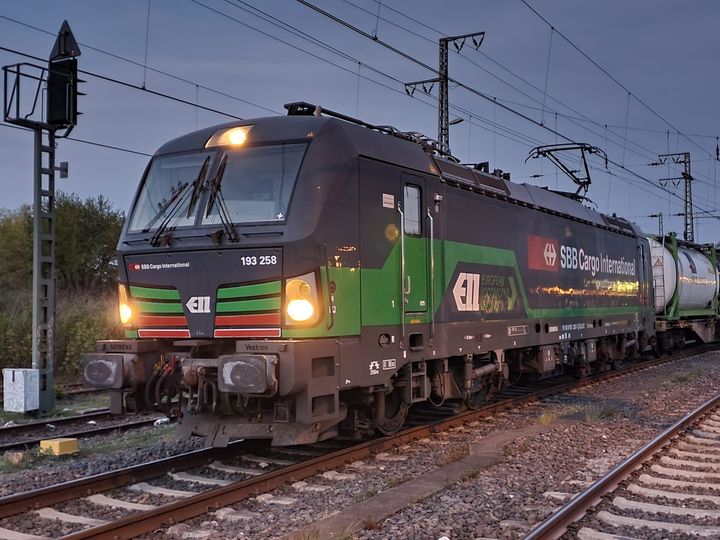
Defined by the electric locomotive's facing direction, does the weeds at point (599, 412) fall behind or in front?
behind

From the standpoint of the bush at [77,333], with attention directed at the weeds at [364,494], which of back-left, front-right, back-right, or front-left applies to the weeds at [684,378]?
front-left

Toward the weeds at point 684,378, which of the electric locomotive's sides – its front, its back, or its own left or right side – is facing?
back

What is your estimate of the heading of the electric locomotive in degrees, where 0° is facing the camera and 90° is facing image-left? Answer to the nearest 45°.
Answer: approximately 45°

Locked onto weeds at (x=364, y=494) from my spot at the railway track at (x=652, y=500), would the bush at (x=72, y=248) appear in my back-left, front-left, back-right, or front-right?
front-right

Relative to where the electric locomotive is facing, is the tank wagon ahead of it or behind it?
behind

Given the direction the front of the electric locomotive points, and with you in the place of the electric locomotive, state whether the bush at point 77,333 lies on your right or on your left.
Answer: on your right

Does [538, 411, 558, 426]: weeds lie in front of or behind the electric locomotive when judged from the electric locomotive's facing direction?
behind
